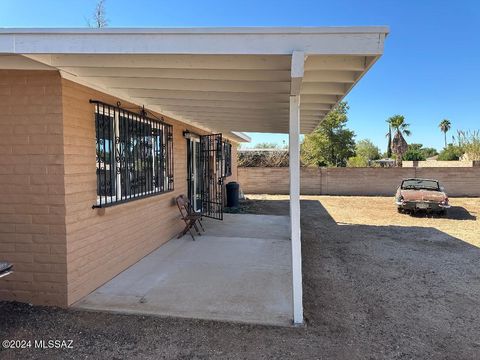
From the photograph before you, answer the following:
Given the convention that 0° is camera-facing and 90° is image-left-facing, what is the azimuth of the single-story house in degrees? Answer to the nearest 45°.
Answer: approximately 270°

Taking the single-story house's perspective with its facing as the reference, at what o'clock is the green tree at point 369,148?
The green tree is roughly at 10 o'clock from the single-story house.

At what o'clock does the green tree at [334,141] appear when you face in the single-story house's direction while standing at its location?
The green tree is roughly at 10 o'clock from the single-story house.

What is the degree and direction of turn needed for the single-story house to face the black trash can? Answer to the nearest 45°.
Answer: approximately 90° to its left
